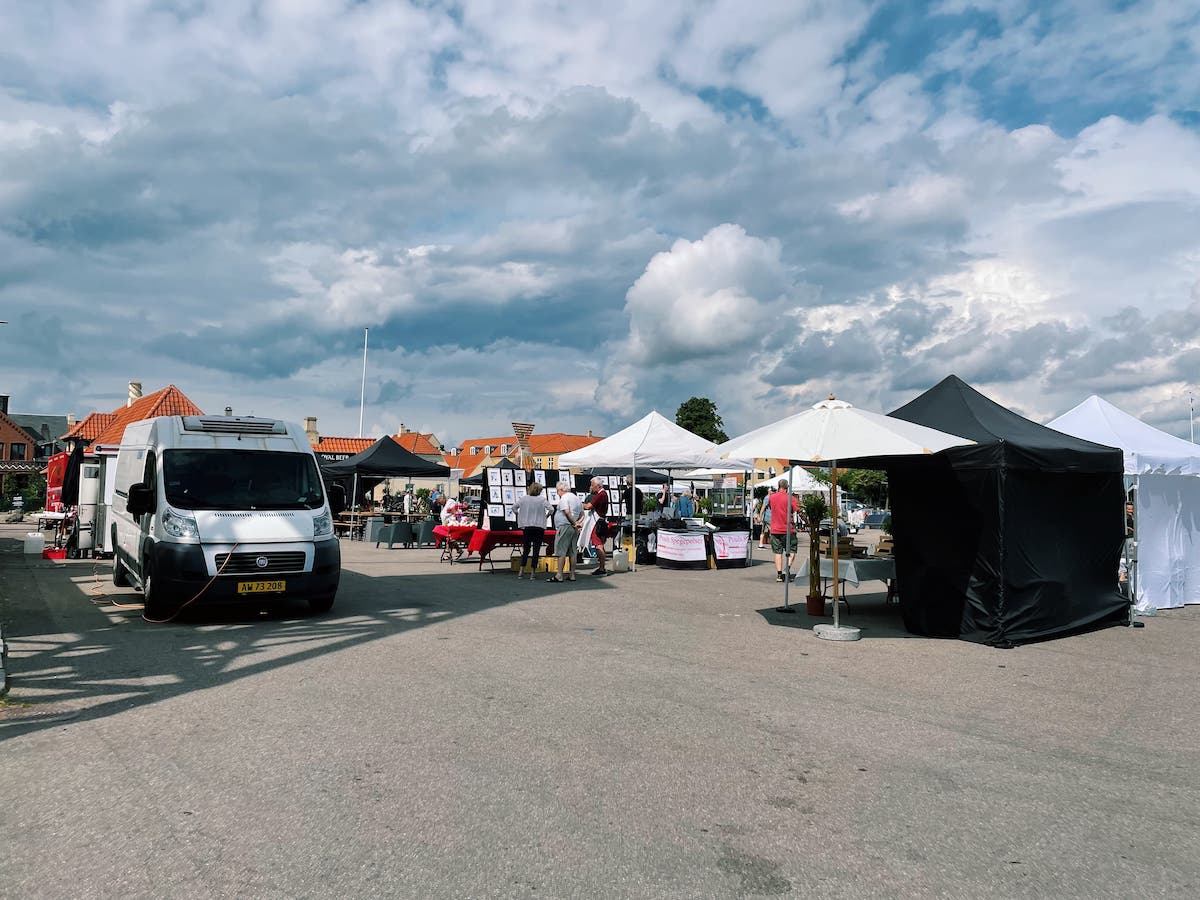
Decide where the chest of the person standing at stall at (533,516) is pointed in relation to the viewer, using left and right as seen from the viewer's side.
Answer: facing away from the viewer

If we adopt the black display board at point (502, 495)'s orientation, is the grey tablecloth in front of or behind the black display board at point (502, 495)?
in front

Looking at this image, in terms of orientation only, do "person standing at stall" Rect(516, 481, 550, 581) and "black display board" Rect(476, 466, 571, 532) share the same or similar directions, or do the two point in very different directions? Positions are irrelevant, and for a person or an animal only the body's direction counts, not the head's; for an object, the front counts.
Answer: very different directions

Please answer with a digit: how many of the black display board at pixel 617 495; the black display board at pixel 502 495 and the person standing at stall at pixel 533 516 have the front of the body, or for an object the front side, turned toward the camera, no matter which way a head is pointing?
2

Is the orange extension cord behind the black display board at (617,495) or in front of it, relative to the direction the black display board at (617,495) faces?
in front

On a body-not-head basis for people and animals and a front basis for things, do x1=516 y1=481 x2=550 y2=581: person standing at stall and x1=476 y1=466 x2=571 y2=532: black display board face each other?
yes

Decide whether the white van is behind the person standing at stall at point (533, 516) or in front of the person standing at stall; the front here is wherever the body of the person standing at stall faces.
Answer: behind

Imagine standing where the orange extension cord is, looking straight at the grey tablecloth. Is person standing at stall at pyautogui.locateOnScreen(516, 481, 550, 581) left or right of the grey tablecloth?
left

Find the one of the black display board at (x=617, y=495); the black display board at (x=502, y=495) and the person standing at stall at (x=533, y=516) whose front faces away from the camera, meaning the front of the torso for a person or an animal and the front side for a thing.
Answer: the person standing at stall

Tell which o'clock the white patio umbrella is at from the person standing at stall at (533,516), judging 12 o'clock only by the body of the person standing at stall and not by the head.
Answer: The white patio umbrella is roughly at 5 o'clock from the person standing at stall.

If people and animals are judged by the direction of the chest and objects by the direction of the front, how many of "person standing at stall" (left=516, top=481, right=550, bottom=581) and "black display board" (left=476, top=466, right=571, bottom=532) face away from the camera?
1

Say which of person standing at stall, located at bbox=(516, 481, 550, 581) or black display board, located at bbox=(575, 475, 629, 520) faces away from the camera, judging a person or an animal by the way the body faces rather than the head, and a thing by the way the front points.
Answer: the person standing at stall

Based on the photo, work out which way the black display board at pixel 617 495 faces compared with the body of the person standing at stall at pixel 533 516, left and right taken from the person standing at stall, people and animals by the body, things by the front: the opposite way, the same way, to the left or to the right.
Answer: the opposite way
